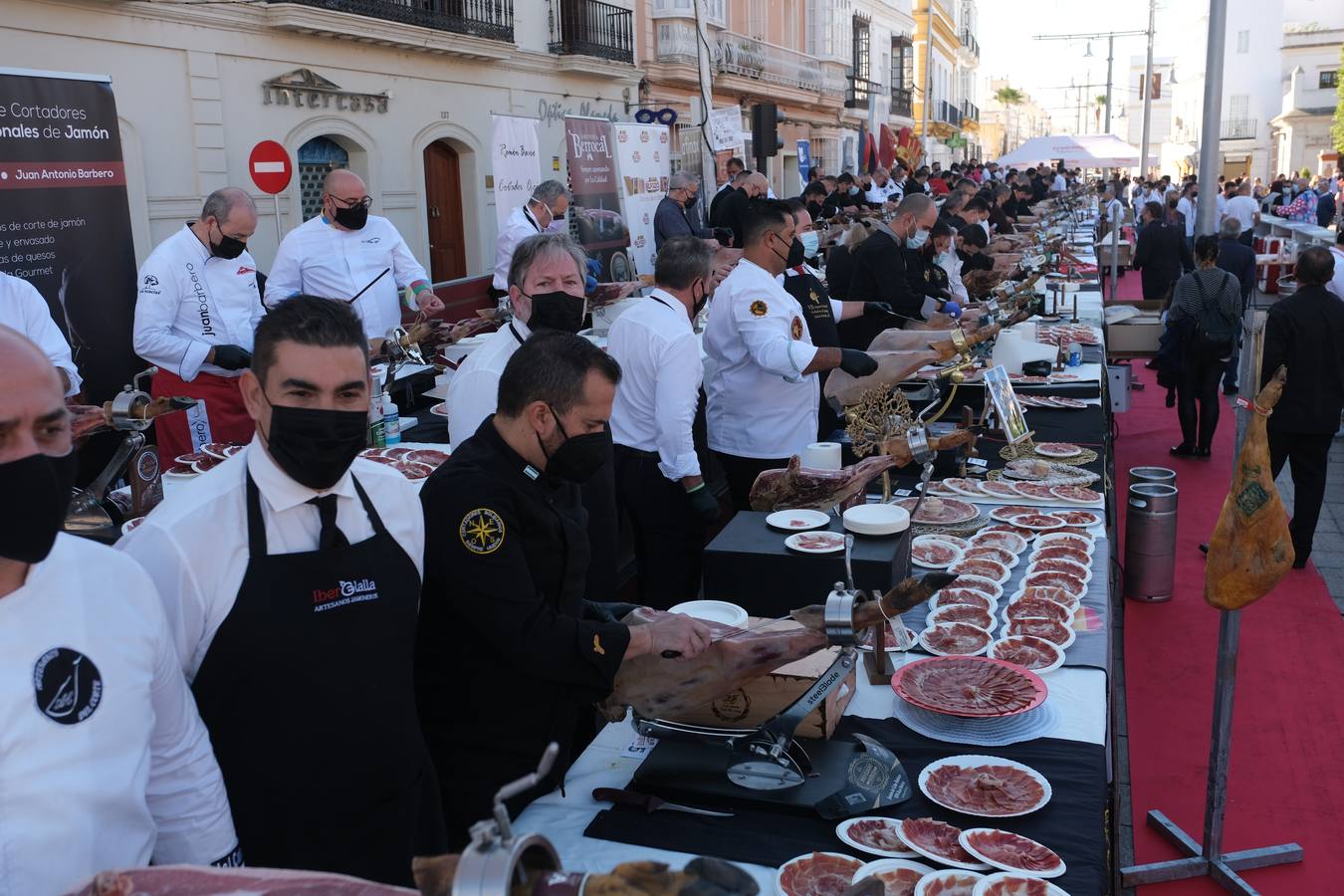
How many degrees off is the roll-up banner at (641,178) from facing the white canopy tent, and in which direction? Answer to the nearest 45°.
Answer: approximately 135° to its left

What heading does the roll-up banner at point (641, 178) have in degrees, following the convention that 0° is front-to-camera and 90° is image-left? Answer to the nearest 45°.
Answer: approximately 0°

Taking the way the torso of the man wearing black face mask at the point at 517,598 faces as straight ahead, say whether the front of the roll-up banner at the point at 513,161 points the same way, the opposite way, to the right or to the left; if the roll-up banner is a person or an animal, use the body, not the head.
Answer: to the right

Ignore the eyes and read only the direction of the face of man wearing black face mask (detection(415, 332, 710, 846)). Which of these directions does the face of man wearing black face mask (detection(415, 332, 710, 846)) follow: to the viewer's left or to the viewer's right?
to the viewer's right

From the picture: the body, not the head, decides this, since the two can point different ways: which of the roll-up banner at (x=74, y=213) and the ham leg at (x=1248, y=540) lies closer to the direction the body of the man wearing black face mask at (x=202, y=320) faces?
the ham leg

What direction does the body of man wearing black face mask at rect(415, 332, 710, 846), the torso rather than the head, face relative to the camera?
to the viewer's right

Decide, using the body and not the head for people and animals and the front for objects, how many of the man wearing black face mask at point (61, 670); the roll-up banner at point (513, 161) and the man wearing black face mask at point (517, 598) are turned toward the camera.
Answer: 2
